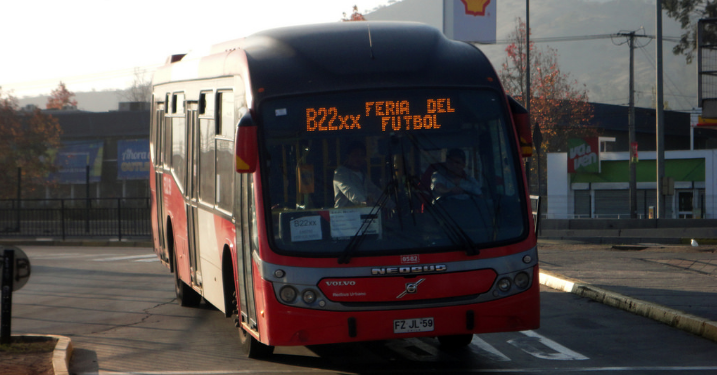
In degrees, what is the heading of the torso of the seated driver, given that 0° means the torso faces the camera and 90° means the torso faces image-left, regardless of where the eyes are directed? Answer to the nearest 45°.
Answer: approximately 0°

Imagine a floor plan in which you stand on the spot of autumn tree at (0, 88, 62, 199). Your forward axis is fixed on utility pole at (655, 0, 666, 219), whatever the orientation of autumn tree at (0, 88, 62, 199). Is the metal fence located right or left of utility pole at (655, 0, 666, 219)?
right

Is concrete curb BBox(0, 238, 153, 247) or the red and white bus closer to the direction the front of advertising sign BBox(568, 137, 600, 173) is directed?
the red and white bus

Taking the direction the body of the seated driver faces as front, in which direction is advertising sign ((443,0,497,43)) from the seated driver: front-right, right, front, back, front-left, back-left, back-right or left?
back

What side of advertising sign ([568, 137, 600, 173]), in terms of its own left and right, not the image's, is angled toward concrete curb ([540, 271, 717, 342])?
front

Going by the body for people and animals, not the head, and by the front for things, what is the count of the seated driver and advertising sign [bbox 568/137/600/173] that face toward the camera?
2

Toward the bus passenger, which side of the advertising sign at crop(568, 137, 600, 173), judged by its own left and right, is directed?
front

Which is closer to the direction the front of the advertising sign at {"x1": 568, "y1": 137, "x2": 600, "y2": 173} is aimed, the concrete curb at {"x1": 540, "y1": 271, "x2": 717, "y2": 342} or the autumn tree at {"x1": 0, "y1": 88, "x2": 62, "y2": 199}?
the concrete curb

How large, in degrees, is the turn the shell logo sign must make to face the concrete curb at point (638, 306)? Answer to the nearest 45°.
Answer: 0° — it already faces it

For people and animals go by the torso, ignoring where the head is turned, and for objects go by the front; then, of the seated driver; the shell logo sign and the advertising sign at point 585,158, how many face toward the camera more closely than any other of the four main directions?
3

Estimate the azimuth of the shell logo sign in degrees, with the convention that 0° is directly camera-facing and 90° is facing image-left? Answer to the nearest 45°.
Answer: approximately 0°

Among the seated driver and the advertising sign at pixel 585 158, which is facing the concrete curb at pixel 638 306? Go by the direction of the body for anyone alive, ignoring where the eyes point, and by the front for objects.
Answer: the advertising sign
